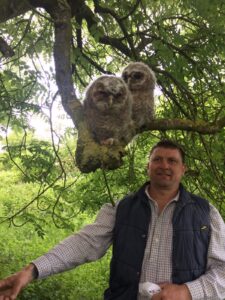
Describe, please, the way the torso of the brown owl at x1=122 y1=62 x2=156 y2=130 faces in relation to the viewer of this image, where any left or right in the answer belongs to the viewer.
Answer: facing the viewer and to the left of the viewer

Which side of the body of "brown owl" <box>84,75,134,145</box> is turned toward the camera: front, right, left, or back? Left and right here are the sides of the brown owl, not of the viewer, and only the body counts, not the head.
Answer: front

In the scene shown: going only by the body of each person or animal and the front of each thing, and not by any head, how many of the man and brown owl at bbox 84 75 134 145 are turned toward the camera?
2

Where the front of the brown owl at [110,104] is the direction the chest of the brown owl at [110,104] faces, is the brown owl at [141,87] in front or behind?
behind

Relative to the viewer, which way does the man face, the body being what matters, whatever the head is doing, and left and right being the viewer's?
facing the viewer
